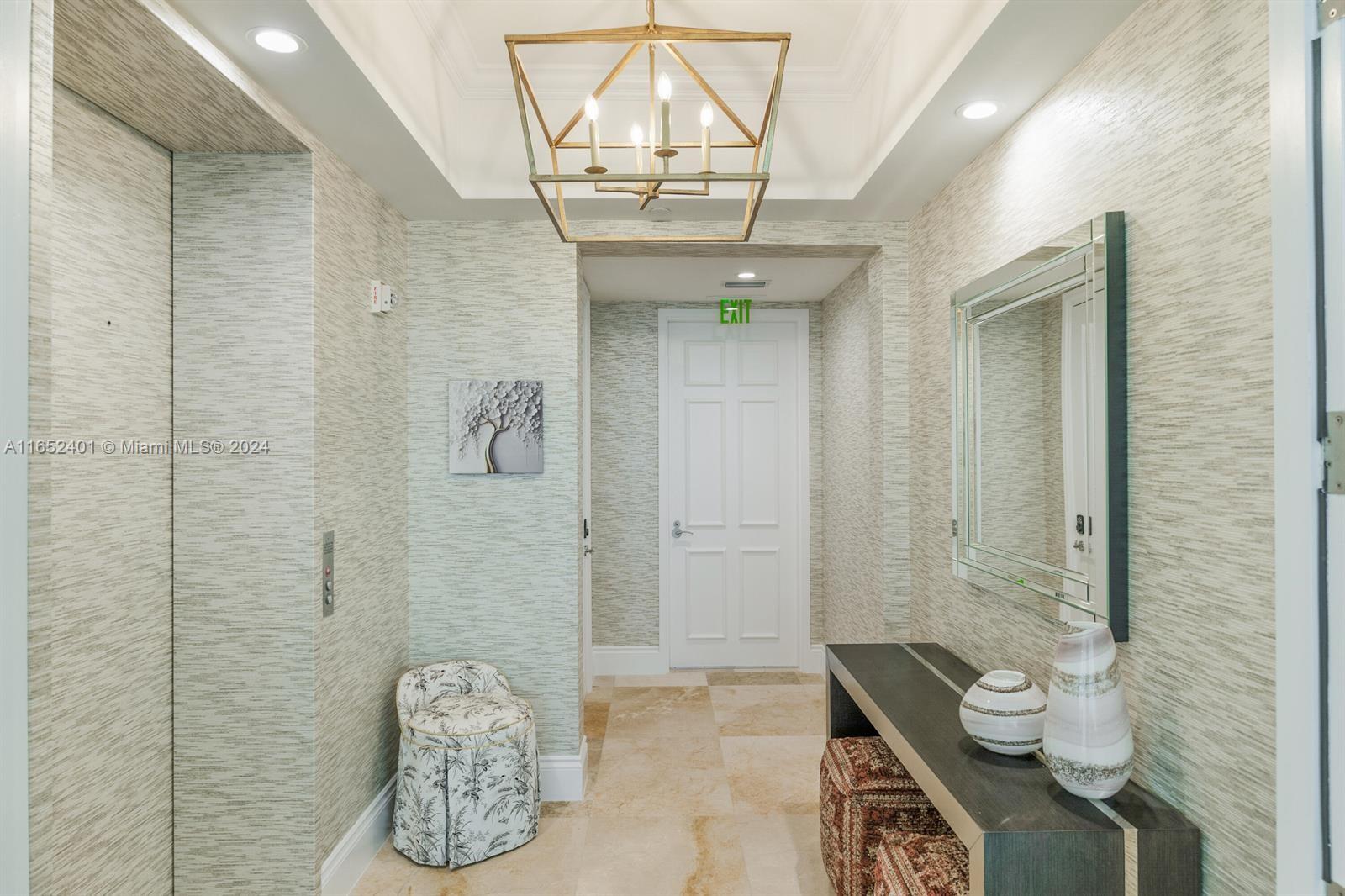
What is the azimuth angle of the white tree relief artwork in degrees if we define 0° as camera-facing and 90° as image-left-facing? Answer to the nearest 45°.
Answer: approximately 0°

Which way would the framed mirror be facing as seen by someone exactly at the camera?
facing the viewer and to the left of the viewer

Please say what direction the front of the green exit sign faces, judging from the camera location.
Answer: facing the viewer

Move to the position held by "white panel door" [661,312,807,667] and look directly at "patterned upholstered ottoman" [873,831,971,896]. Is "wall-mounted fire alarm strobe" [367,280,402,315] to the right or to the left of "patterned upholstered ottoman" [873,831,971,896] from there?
right

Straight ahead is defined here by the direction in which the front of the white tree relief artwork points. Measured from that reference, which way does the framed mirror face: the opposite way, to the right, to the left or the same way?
to the right

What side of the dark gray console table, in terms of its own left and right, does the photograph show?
left

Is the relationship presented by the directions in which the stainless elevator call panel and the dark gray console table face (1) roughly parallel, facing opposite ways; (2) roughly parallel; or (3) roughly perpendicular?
roughly parallel, facing opposite ways

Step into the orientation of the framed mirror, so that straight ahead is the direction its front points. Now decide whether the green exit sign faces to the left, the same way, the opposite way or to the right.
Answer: to the left

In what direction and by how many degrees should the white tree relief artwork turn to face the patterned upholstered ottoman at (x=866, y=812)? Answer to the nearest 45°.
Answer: approximately 45° to its left

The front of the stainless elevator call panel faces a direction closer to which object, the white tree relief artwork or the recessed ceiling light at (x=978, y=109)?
the recessed ceiling light

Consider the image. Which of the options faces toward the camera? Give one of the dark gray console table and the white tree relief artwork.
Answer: the white tree relief artwork

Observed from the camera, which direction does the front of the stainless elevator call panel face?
facing the viewer and to the right of the viewer

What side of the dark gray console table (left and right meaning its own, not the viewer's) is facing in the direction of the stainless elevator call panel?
front

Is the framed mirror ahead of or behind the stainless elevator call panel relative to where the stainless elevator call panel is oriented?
ahead
